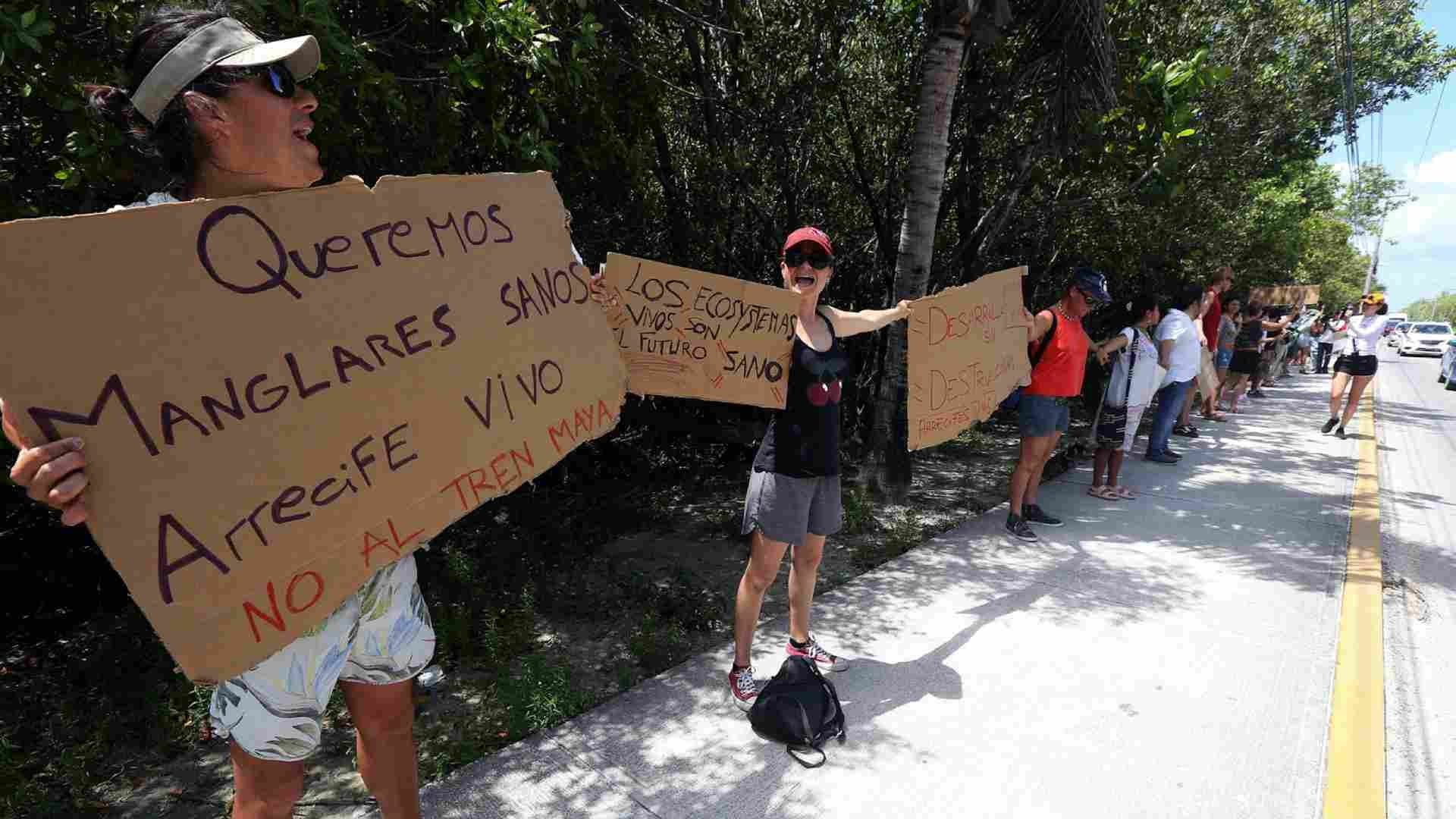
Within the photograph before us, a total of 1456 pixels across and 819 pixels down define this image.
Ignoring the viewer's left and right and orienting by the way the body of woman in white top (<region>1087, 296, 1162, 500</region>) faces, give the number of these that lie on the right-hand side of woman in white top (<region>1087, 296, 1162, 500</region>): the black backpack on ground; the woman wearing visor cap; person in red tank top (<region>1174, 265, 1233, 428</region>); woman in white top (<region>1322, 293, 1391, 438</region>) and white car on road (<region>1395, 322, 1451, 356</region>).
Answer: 2

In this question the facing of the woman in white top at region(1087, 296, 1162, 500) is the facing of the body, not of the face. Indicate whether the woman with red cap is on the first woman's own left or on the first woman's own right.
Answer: on the first woman's own right

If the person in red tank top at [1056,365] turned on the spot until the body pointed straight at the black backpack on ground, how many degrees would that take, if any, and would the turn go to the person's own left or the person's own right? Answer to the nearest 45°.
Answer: approximately 45° to the person's own right

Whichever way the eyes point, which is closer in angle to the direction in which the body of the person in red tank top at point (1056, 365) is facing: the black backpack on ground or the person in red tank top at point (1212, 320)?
the black backpack on ground

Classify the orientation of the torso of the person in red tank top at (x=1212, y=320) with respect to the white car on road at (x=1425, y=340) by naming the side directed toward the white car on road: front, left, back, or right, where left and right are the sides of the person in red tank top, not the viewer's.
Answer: left

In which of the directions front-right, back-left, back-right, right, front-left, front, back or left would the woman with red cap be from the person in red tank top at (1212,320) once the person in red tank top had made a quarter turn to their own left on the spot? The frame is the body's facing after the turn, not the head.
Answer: back

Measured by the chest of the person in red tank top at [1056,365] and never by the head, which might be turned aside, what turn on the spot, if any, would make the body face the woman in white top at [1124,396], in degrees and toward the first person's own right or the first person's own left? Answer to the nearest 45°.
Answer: approximately 135° to the first person's own left

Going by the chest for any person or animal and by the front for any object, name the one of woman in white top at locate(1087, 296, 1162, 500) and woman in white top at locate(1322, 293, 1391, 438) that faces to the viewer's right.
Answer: woman in white top at locate(1087, 296, 1162, 500)

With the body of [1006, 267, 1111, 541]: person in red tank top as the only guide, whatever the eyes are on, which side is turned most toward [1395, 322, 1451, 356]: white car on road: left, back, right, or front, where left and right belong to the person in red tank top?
left

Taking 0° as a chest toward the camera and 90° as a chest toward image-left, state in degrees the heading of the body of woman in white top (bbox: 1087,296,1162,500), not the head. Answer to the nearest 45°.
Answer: approximately 270°

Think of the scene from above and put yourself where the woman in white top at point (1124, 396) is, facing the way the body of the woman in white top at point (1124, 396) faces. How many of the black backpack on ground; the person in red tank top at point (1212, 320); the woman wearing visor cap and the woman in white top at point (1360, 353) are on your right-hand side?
2
